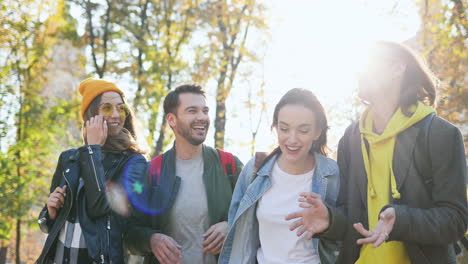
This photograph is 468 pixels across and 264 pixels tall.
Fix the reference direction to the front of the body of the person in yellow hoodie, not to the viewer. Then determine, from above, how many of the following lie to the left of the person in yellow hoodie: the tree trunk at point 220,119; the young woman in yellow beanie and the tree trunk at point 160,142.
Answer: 0

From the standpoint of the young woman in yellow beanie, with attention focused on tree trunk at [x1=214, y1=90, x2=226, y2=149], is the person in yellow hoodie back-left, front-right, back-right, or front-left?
back-right

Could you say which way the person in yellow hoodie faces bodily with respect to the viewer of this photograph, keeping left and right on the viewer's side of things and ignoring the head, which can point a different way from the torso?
facing the viewer and to the left of the viewer

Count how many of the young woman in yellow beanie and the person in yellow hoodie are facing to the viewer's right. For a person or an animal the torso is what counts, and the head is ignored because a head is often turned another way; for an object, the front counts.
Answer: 0

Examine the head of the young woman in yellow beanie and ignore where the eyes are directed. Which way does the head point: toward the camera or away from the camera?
toward the camera

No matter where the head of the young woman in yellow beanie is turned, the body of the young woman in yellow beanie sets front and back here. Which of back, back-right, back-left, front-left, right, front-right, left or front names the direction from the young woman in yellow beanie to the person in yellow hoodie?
front-left

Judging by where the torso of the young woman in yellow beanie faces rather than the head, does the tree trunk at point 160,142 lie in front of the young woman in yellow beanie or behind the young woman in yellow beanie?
behind

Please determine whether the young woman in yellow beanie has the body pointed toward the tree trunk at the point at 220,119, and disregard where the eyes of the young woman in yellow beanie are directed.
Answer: no

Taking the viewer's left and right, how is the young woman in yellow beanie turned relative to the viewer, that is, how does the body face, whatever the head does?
facing the viewer

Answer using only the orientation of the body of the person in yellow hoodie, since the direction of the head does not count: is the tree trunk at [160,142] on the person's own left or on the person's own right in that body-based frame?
on the person's own right

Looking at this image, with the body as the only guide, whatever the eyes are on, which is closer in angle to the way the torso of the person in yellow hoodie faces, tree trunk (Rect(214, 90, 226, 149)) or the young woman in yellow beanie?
the young woman in yellow beanie

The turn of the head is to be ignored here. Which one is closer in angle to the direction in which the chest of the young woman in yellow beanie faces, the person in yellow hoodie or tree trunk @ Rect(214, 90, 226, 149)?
the person in yellow hoodie

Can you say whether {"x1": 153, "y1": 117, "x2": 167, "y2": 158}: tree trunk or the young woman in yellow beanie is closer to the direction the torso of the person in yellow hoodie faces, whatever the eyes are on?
the young woman in yellow beanie
